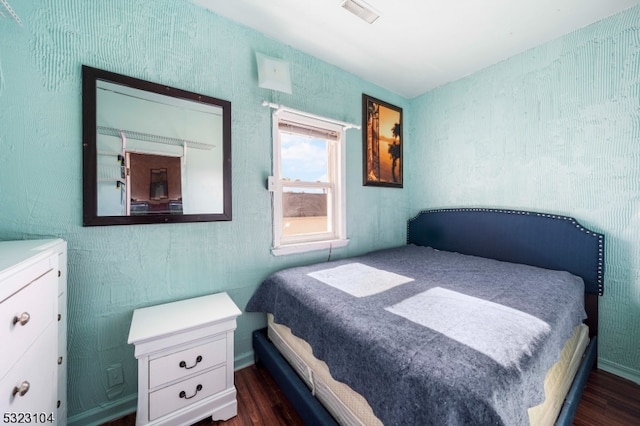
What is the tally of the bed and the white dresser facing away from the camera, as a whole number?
0

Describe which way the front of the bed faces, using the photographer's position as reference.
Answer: facing the viewer and to the left of the viewer

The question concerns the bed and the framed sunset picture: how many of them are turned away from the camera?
0

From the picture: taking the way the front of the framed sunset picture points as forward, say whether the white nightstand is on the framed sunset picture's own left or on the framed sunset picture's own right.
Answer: on the framed sunset picture's own right

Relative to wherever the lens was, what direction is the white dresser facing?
facing the viewer and to the right of the viewer

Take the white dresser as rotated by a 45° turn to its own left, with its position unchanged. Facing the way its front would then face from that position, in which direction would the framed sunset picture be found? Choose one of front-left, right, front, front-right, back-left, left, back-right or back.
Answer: front

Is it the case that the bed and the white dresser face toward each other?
yes

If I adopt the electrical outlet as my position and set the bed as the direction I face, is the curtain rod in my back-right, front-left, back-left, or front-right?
front-left

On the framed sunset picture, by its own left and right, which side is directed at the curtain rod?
right

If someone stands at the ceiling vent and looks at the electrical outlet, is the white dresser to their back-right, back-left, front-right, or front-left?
front-left

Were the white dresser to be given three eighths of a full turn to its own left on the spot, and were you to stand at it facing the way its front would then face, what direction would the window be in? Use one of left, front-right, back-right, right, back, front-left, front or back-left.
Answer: right

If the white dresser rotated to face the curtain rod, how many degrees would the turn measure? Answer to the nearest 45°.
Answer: approximately 45° to its left

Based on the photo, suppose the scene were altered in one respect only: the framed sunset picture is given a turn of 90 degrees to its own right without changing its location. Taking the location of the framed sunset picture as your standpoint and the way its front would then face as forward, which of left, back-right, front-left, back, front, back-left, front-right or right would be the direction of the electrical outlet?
front
